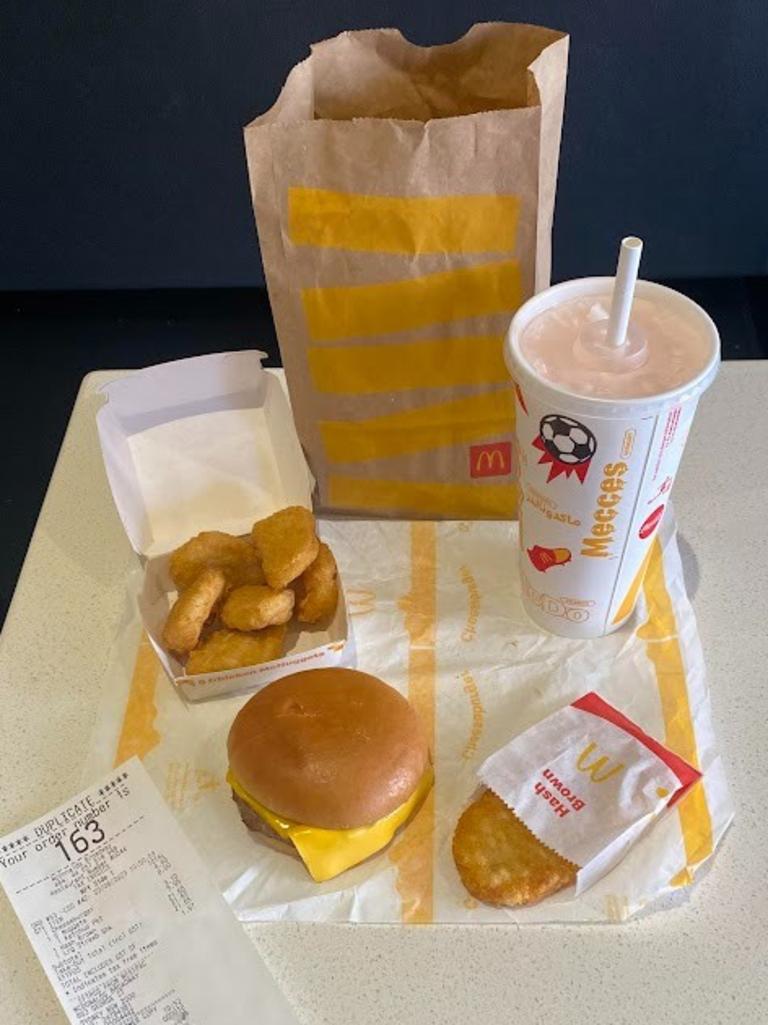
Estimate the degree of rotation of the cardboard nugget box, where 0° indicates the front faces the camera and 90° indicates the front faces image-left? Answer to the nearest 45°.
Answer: approximately 0°
